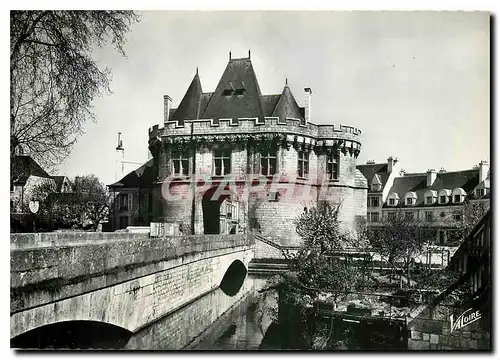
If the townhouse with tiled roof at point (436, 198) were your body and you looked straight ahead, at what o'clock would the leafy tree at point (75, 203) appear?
The leafy tree is roughly at 1 o'clock from the townhouse with tiled roof.

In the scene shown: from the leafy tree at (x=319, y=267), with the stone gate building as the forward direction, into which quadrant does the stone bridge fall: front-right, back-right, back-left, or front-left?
back-left

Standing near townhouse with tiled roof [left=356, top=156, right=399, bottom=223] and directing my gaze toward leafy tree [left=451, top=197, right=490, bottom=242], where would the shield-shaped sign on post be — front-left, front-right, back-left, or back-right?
back-right

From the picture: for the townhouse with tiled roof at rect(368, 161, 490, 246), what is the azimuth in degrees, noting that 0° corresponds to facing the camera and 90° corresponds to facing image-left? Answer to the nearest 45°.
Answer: approximately 45°

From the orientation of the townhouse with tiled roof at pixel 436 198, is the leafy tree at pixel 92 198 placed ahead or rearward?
ahead

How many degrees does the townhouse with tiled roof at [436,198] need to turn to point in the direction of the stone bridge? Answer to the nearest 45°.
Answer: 0° — it already faces it
